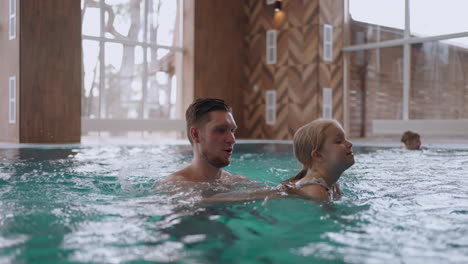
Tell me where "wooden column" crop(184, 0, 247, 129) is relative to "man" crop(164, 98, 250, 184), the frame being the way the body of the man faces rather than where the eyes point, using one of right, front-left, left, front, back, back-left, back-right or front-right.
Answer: back-left

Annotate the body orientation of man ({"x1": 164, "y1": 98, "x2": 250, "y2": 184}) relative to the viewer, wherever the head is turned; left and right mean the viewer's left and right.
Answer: facing the viewer and to the right of the viewer

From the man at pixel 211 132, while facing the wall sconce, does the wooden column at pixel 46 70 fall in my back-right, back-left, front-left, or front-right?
front-left

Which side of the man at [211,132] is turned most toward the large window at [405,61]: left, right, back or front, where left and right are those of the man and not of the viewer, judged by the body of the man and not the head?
left

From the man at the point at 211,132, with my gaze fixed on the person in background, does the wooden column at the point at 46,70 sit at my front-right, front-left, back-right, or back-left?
front-left

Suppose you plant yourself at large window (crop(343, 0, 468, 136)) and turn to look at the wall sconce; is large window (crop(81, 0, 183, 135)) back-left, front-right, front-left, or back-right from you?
front-left

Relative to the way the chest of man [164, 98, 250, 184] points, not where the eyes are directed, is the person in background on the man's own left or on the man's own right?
on the man's own left

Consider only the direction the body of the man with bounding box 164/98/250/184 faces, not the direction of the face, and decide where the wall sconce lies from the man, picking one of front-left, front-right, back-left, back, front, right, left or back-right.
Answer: back-left
